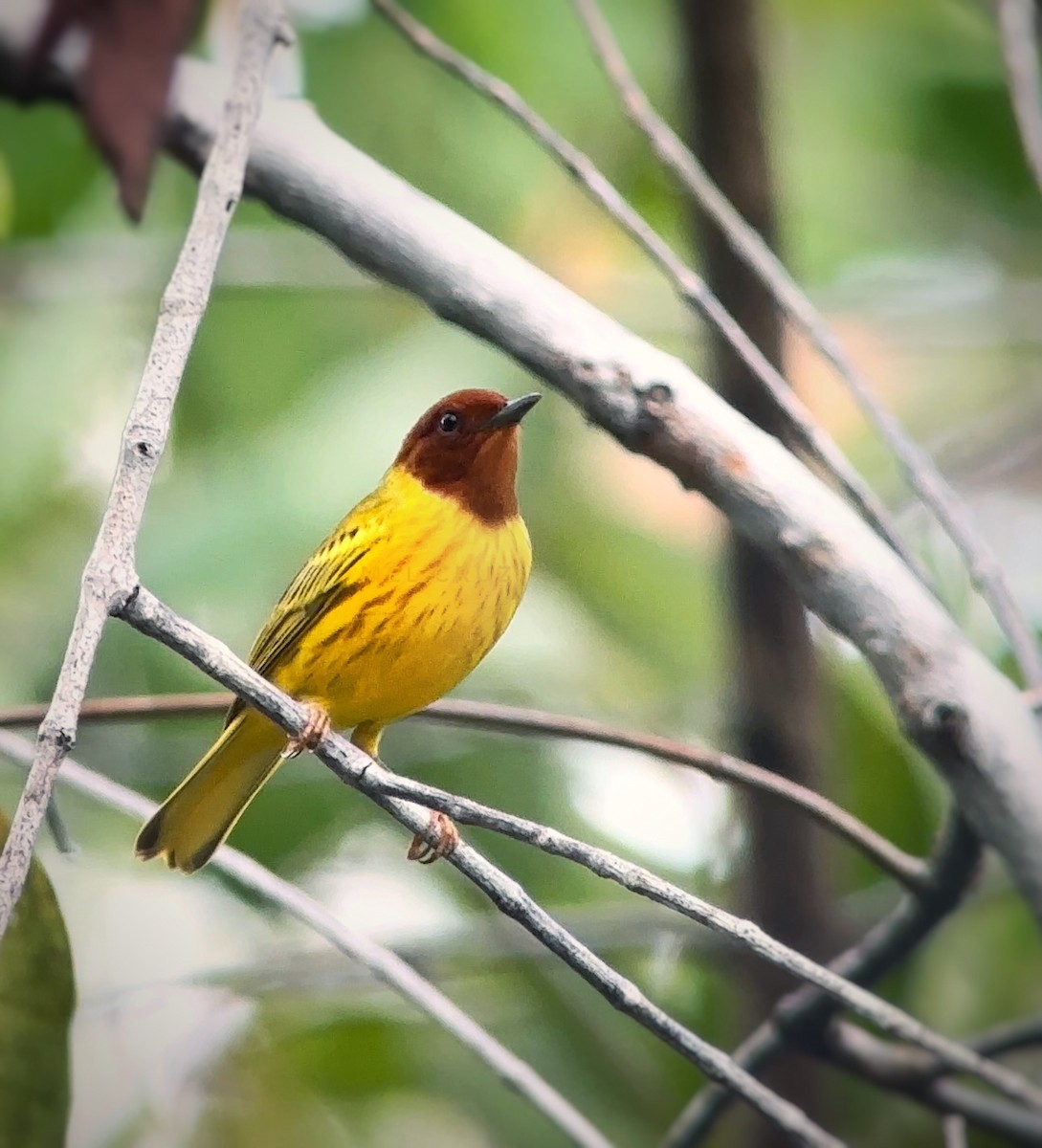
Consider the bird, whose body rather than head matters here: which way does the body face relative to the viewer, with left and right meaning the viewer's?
facing the viewer and to the right of the viewer
